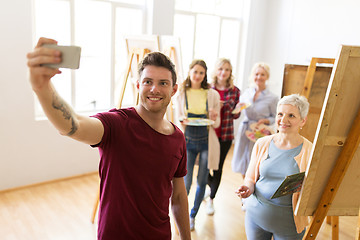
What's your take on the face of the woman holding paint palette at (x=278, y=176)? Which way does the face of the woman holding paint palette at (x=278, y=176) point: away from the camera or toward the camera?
toward the camera

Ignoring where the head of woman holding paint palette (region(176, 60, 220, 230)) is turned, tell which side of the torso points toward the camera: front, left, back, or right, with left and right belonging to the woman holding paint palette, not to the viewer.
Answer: front

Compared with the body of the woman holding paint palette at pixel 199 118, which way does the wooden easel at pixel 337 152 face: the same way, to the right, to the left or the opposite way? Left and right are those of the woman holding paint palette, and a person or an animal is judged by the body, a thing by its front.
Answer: the opposite way

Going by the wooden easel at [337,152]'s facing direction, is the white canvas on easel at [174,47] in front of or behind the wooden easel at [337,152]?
in front

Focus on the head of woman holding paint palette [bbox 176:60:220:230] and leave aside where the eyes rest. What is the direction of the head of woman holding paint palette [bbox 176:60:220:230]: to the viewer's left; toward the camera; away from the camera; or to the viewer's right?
toward the camera

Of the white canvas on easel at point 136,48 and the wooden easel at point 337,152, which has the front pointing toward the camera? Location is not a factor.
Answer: the white canvas on easel
